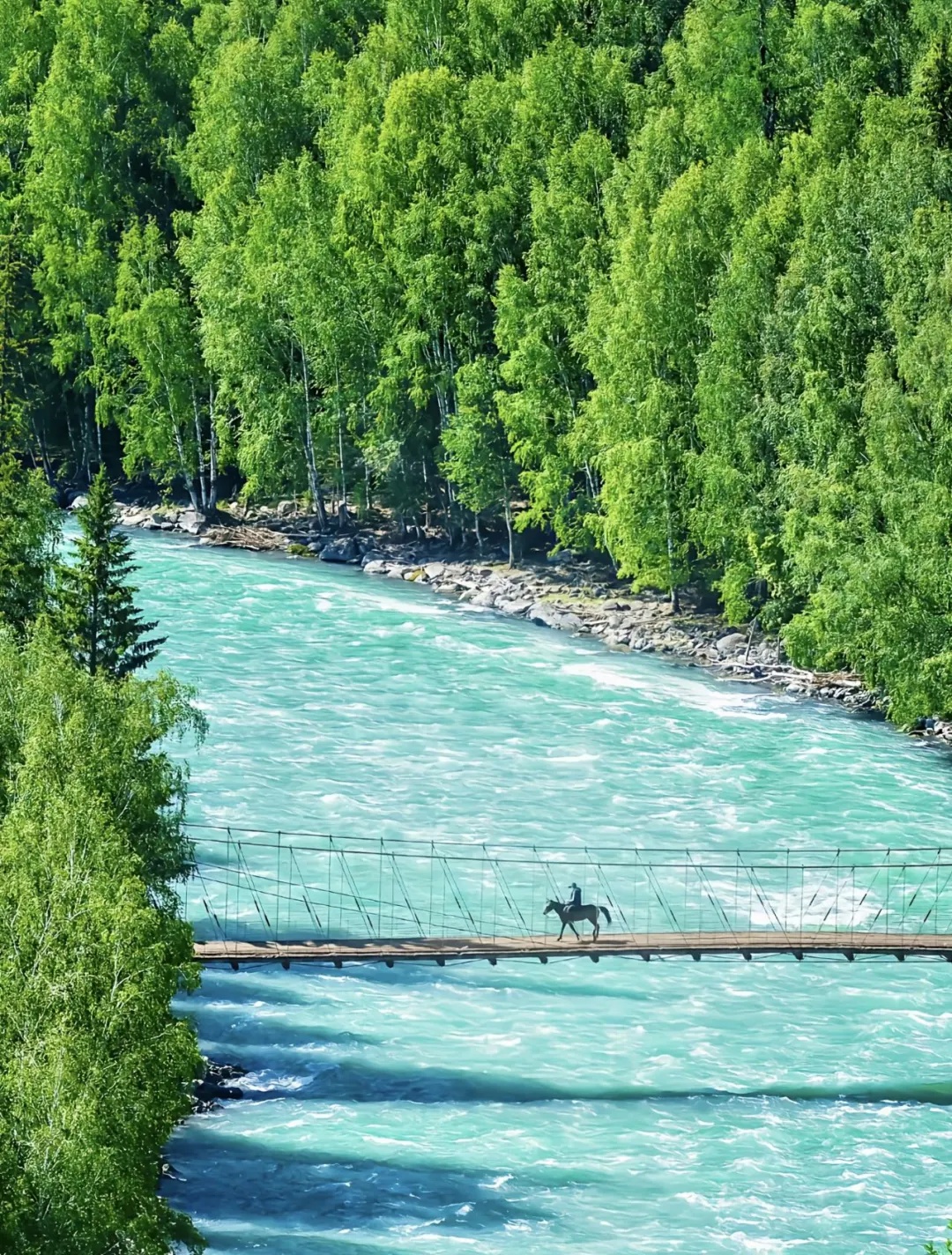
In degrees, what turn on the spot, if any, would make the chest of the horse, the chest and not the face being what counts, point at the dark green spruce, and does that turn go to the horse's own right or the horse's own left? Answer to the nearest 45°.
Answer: approximately 45° to the horse's own right

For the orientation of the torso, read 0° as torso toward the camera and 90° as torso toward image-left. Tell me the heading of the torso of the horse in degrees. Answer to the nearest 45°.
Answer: approximately 90°

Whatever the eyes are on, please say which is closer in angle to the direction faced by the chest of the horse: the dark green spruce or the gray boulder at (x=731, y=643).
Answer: the dark green spruce

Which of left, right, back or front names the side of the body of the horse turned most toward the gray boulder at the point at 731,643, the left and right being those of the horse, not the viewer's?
right
